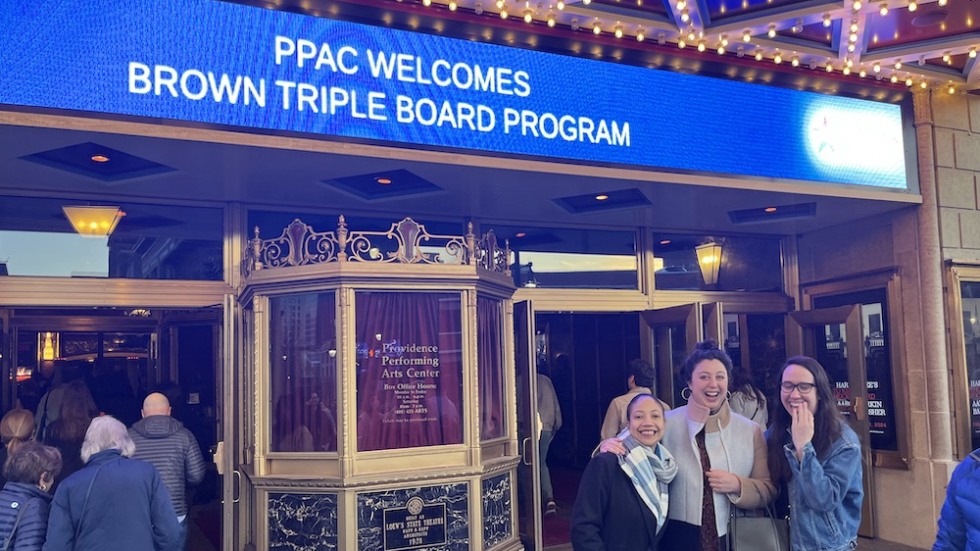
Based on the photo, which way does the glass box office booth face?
toward the camera

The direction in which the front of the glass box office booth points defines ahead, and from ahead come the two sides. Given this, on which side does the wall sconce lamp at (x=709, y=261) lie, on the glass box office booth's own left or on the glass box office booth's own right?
on the glass box office booth's own left

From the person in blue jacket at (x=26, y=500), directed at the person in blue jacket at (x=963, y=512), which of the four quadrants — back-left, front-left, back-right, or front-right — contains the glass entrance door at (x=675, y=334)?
front-left

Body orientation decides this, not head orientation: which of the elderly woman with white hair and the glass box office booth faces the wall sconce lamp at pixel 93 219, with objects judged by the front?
the elderly woman with white hair

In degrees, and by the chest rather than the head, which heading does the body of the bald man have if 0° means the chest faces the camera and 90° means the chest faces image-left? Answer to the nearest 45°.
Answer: approximately 180°

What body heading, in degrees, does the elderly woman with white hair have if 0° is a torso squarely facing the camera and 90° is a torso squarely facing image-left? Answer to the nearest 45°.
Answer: approximately 180°

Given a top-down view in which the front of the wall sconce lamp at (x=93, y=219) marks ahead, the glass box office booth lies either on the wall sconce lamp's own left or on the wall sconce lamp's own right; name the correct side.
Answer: on the wall sconce lamp's own left

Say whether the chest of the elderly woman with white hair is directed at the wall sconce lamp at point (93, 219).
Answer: yes

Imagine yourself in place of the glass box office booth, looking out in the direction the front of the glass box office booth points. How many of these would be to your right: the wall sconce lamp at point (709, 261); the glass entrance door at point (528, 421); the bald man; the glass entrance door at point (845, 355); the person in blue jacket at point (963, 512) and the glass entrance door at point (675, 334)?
1

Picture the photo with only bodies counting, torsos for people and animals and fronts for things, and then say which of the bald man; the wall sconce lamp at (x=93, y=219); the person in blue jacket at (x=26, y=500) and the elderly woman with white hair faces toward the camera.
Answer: the wall sconce lamp

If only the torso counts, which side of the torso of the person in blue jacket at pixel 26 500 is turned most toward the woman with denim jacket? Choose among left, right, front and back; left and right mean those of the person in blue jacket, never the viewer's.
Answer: right

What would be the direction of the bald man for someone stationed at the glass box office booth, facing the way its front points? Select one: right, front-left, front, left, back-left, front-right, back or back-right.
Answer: right

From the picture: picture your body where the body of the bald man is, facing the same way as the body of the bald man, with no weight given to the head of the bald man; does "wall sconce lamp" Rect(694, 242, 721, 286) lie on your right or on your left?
on your right

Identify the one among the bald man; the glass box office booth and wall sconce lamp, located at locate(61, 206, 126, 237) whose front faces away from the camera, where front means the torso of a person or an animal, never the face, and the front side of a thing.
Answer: the bald man

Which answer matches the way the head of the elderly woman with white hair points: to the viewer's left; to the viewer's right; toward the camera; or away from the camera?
away from the camera
